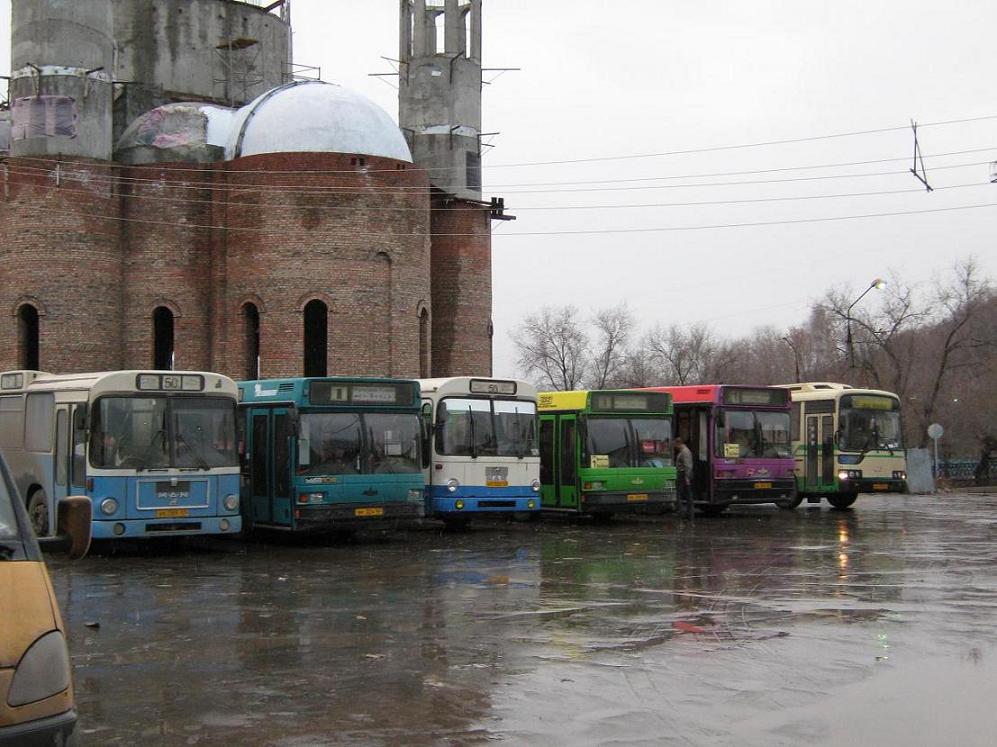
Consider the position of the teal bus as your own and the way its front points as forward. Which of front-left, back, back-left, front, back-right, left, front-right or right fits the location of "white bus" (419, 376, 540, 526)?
left

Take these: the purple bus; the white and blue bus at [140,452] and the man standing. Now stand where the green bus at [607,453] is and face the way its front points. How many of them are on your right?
1

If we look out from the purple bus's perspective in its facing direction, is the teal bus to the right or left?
on its right

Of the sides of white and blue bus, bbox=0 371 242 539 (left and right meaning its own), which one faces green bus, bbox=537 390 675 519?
left

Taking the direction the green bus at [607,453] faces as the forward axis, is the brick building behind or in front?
behind

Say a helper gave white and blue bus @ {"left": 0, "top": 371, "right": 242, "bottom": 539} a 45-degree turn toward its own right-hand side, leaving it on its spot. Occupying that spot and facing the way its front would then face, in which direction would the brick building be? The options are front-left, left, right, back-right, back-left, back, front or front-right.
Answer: back

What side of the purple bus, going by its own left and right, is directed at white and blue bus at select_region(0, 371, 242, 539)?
right

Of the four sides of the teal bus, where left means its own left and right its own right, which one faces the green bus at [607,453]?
left

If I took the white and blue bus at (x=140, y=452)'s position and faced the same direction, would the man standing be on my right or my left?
on my left

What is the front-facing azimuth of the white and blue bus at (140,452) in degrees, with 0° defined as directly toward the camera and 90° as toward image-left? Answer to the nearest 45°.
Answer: approximately 315°

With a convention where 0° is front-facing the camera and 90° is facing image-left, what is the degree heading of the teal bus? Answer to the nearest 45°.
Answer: approximately 315°
